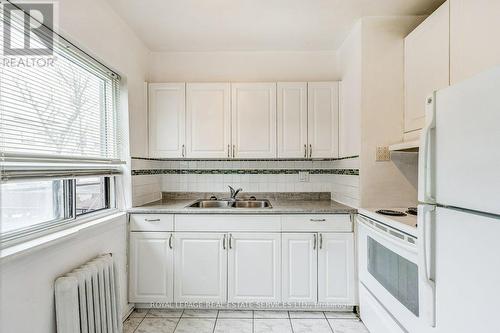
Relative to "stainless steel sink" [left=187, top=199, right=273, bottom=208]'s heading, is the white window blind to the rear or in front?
in front

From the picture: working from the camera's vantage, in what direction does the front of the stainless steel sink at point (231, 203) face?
facing the viewer

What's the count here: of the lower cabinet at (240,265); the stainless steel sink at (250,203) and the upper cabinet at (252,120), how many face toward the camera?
3

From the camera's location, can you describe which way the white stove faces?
facing the viewer and to the left of the viewer

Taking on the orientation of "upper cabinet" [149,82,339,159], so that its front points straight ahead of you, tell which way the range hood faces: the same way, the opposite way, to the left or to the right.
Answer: to the right

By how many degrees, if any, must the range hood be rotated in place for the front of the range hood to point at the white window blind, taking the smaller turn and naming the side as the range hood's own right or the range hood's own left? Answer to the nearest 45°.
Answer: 0° — it already faces it

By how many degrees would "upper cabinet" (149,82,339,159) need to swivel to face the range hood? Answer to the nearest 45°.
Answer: approximately 45° to its left

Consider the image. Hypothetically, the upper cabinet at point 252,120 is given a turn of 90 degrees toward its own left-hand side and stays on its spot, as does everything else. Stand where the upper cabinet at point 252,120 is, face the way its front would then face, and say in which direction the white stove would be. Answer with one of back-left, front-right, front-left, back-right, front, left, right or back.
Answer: front-right

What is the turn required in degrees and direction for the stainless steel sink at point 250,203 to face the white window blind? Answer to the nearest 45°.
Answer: approximately 45° to its right
